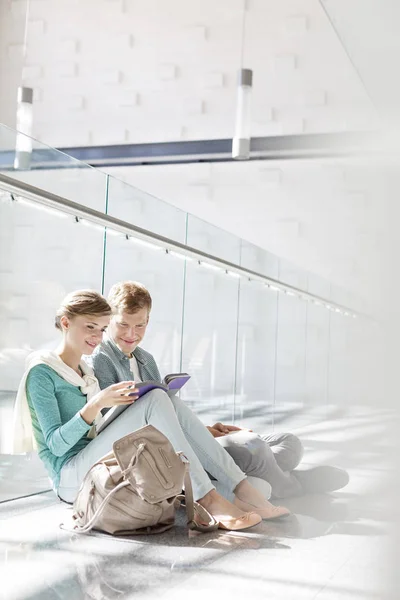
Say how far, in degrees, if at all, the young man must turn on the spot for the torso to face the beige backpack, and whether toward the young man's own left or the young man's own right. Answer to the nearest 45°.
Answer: approximately 45° to the young man's own right

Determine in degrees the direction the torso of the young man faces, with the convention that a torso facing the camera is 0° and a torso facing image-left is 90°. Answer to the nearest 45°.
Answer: approximately 315°

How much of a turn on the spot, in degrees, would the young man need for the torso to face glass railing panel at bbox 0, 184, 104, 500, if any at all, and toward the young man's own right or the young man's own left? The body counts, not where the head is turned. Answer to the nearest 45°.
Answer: approximately 90° to the young man's own right

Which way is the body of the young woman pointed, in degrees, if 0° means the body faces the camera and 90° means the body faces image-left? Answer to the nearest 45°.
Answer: approximately 270°
